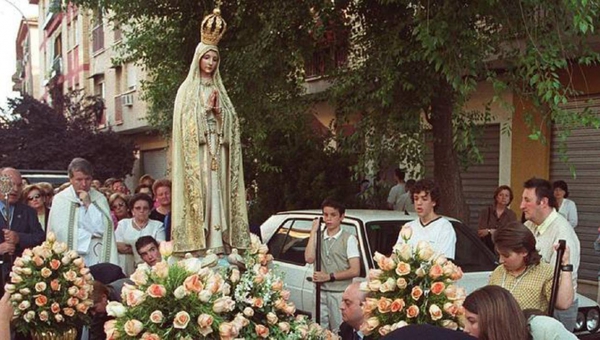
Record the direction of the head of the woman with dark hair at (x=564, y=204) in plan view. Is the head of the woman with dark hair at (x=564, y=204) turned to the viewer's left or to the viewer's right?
to the viewer's left

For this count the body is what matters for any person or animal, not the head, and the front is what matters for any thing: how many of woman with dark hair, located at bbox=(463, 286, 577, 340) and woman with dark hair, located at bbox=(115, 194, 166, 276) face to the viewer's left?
1

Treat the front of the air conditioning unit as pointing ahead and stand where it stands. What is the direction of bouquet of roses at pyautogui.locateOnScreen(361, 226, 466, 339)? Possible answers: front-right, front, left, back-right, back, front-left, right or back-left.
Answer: front-left

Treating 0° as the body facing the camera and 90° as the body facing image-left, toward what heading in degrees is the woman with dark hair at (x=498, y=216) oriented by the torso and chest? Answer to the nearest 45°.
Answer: approximately 0°

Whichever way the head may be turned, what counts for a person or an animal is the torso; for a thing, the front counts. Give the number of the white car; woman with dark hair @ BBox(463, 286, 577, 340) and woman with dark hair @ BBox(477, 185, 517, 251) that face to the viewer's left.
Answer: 1

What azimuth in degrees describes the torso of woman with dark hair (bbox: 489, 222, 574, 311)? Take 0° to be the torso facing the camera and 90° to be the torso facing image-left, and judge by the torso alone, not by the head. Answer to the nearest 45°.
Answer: approximately 45°

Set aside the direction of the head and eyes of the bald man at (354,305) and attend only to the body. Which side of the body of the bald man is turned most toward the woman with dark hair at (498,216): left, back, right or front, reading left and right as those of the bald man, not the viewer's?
back

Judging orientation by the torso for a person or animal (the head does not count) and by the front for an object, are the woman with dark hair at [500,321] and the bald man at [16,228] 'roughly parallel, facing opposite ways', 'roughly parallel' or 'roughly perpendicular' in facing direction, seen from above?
roughly perpendicular

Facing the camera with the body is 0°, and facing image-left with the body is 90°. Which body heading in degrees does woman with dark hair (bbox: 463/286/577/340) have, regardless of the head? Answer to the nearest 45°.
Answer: approximately 90°
